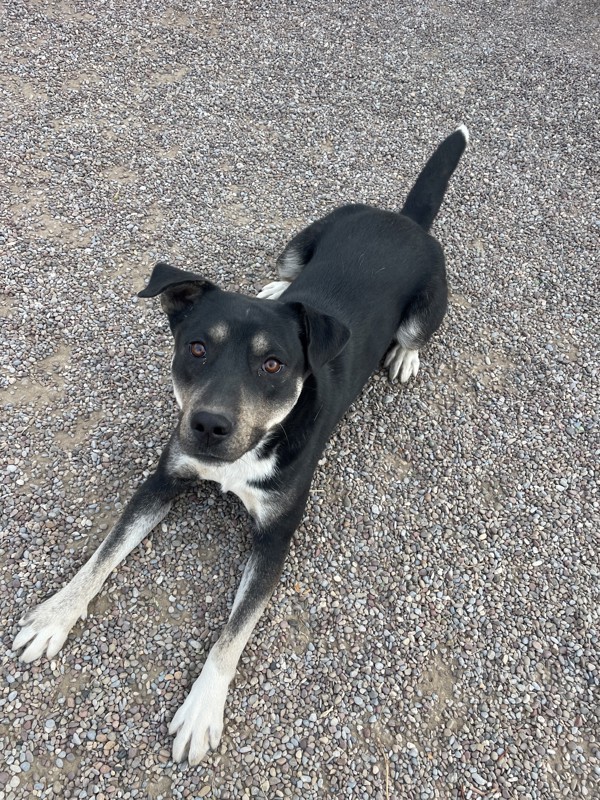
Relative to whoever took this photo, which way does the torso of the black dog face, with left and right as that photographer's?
facing the viewer and to the left of the viewer
